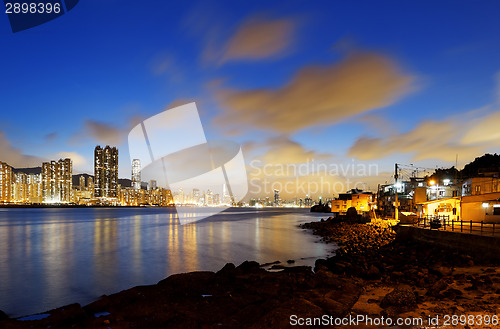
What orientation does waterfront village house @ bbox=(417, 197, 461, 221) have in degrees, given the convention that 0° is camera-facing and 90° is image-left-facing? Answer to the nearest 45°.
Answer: approximately 45°

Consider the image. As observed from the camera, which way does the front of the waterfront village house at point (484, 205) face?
facing the viewer and to the left of the viewer

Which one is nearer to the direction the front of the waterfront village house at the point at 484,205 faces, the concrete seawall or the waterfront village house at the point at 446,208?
the concrete seawall

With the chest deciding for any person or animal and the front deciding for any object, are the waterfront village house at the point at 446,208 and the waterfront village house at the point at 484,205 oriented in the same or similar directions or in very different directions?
same or similar directions

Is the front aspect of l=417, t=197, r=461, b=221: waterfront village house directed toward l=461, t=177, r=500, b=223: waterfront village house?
no

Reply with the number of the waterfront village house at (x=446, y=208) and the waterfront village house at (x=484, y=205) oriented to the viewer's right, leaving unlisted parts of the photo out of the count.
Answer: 0
